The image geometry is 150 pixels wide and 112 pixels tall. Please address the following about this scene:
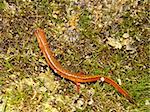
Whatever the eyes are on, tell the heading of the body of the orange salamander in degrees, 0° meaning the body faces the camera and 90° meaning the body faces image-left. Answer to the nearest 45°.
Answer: approximately 135°
